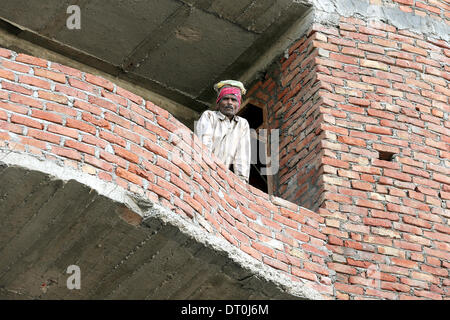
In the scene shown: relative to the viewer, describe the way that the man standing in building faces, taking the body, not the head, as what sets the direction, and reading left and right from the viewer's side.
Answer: facing the viewer

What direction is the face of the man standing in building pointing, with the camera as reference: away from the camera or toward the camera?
toward the camera
